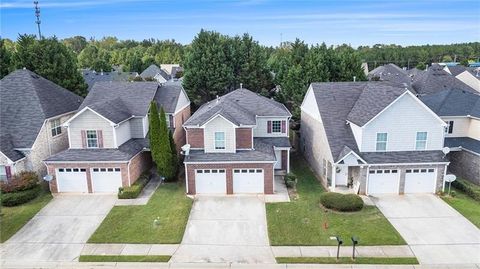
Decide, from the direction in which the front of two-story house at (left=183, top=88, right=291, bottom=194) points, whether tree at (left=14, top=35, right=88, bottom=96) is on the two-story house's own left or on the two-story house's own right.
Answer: on the two-story house's own right

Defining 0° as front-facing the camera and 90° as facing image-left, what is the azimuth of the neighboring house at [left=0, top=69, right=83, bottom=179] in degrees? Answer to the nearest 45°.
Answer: approximately 45°

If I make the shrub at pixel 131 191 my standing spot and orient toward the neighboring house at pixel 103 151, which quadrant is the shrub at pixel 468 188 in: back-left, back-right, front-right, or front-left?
back-right

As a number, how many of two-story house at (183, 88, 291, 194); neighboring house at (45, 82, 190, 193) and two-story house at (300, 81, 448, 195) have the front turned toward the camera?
3

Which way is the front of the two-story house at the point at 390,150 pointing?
toward the camera

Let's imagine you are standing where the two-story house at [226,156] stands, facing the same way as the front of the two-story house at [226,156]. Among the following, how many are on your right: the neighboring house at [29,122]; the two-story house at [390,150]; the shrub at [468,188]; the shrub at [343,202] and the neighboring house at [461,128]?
1

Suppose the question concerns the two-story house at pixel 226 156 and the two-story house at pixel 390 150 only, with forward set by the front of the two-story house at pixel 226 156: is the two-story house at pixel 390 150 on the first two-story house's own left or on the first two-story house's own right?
on the first two-story house's own left

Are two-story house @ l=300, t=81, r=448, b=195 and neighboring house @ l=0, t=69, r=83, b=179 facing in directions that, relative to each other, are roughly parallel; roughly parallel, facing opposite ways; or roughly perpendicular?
roughly parallel

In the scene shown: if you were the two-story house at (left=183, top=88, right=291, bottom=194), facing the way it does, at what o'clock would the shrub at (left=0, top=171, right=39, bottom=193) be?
The shrub is roughly at 3 o'clock from the two-story house.

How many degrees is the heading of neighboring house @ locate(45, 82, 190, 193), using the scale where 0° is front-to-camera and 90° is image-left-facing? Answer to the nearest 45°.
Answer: approximately 0°

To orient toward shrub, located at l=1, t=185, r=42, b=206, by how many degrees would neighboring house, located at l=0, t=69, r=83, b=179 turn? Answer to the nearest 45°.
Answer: approximately 45° to its left

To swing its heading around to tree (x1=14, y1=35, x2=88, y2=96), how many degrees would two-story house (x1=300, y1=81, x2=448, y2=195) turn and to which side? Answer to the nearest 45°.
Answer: approximately 90° to its right

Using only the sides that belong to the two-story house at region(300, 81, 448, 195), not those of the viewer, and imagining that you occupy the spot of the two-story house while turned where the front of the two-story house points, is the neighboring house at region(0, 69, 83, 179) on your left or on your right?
on your right

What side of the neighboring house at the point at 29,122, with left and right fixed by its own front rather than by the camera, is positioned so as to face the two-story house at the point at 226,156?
left

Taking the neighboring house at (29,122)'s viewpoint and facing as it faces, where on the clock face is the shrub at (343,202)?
The shrub is roughly at 9 o'clock from the neighboring house.

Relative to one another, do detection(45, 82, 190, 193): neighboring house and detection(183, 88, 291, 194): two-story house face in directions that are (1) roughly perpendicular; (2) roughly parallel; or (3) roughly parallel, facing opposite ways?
roughly parallel

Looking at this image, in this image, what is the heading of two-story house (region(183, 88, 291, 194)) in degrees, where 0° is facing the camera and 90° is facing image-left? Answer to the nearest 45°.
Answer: approximately 0°
